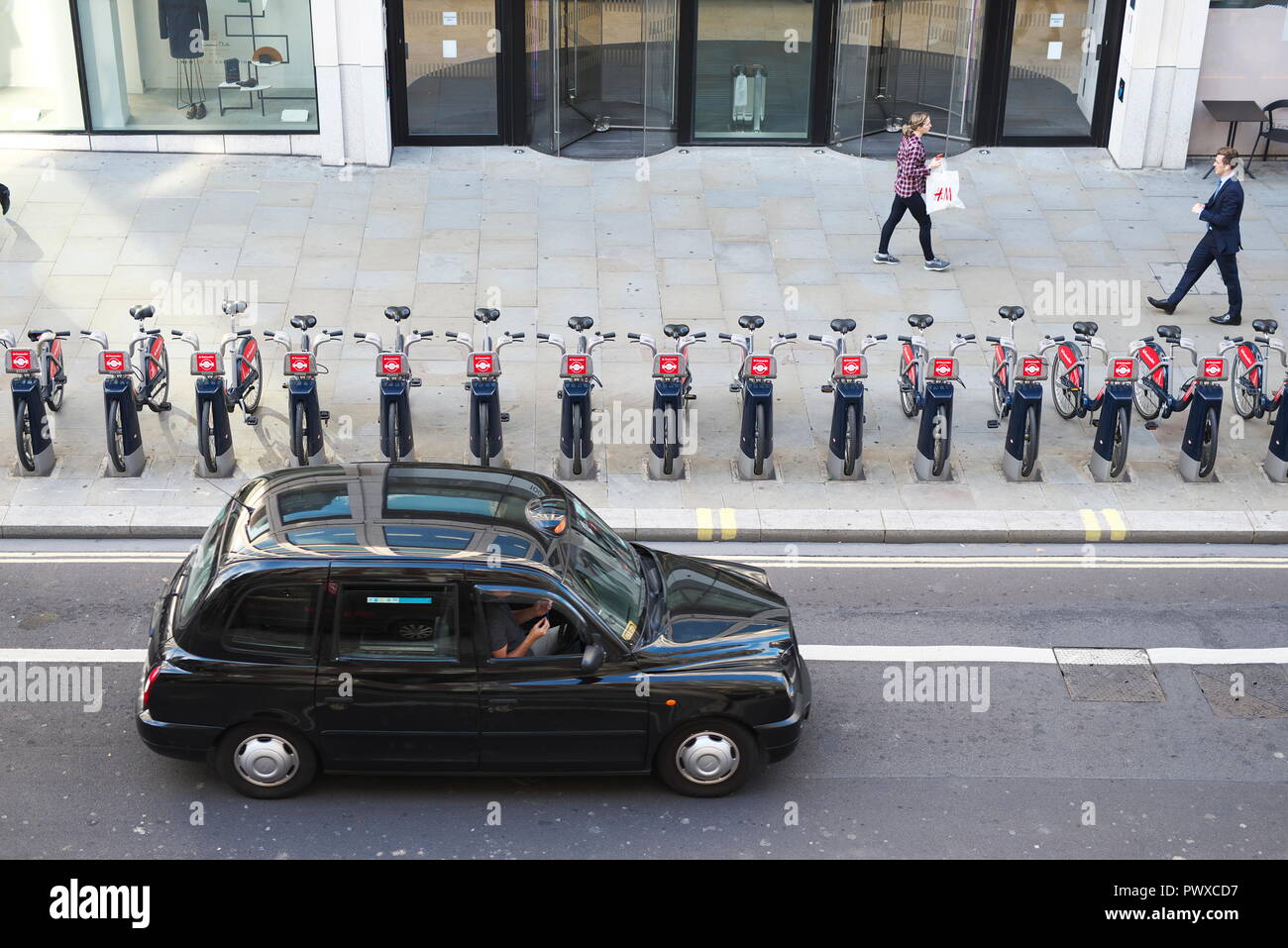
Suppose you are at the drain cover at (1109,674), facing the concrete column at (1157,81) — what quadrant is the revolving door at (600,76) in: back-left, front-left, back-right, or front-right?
front-left

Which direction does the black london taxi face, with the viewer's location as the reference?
facing to the right of the viewer

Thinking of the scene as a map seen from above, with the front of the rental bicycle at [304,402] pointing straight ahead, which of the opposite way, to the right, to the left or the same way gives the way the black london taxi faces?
to the left

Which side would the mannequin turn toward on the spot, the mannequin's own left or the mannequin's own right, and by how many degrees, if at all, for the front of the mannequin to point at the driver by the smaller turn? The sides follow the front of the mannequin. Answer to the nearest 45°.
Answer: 0° — it already faces them

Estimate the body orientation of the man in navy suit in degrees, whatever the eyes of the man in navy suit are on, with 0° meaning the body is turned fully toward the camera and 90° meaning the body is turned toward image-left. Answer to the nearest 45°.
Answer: approximately 90°

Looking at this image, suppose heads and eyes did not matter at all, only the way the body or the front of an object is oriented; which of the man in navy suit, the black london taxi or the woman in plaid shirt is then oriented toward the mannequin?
the man in navy suit

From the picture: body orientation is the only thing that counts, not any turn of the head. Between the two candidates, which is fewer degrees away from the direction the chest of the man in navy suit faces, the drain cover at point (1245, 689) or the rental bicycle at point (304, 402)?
the rental bicycle

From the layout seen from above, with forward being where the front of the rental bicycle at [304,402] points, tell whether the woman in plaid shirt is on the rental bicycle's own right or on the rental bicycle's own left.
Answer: on the rental bicycle's own left

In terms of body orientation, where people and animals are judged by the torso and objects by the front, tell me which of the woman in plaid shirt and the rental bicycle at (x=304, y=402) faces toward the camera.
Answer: the rental bicycle

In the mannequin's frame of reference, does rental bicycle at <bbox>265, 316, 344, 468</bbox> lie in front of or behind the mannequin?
in front

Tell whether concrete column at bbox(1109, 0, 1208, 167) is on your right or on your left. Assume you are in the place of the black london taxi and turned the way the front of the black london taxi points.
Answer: on your left

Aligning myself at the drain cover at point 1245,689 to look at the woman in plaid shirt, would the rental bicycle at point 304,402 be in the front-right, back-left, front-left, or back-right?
front-left

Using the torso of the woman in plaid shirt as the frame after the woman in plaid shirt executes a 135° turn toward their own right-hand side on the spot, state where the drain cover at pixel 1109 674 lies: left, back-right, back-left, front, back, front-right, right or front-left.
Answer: front-left

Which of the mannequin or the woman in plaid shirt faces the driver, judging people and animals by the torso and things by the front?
the mannequin

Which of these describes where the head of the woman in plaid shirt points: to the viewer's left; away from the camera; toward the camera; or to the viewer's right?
to the viewer's right

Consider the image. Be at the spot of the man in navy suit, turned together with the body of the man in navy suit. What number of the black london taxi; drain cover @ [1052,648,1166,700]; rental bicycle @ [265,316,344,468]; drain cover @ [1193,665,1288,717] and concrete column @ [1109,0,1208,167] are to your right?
1

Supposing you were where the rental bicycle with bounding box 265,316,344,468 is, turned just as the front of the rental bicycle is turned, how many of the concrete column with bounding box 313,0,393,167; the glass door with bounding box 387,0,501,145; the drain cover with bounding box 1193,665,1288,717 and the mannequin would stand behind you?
3

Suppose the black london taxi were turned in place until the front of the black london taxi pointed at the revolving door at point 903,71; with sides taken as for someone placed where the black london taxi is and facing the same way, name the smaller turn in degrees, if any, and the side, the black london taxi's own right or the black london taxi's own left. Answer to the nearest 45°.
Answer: approximately 45° to the black london taxi's own left

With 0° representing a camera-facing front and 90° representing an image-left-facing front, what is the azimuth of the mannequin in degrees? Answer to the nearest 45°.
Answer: approximately 0°

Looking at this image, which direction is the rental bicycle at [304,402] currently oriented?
toward the camera

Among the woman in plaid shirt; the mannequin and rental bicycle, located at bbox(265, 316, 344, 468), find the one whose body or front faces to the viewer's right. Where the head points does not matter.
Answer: the woman in plaid shirt

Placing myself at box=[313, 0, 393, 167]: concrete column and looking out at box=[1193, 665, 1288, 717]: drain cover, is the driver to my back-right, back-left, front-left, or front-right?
front-right
